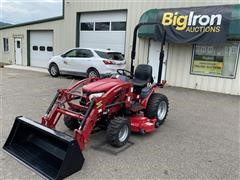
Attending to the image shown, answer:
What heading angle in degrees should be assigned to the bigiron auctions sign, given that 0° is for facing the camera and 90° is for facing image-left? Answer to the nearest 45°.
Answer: approximately 0°

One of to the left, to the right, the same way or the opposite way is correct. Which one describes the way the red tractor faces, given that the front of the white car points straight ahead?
to the left

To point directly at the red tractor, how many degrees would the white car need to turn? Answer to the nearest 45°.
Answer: approximately 135° to its left

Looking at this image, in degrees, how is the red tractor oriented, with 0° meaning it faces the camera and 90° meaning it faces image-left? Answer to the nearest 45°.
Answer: approximately 45°

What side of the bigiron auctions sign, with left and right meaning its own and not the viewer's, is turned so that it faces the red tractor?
front

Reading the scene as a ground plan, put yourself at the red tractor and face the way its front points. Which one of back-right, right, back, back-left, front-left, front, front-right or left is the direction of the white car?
back-right

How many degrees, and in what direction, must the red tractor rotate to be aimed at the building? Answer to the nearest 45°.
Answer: approximately 135° to its right

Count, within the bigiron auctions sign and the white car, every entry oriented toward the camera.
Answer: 1

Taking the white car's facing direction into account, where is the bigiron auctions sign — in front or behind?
behind

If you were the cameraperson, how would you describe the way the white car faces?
facing away from the viewer and to the left of the viewer

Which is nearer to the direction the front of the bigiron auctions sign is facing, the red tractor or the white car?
the red tractor
